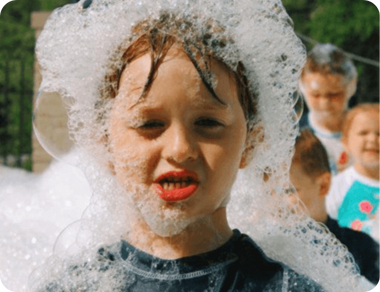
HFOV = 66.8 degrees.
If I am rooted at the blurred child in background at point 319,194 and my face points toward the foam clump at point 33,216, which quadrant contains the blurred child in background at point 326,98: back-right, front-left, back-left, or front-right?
back-right

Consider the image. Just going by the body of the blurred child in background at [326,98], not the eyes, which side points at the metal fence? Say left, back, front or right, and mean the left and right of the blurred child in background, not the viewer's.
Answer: right

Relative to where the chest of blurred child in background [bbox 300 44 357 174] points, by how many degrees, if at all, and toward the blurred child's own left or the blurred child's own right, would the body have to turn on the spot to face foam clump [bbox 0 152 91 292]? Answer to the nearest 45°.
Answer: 0° — they already face it

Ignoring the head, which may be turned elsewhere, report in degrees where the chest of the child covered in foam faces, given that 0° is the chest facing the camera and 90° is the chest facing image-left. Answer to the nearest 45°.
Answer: approximately 0°

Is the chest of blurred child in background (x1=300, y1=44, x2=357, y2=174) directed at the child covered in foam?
yes

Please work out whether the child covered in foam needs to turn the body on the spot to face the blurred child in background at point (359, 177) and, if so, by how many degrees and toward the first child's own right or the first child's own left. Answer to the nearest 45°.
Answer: approximately 135° to the first child's own left

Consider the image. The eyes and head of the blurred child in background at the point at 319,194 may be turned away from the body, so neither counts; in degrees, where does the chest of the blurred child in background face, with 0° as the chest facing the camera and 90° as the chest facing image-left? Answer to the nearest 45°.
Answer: approximately 45°

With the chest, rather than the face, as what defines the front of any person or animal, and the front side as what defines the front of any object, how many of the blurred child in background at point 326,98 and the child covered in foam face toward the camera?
2

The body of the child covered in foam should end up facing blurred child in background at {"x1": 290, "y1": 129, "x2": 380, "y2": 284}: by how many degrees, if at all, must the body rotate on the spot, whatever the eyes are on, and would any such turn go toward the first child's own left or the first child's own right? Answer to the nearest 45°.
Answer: approximately 135° to the first child's own left
